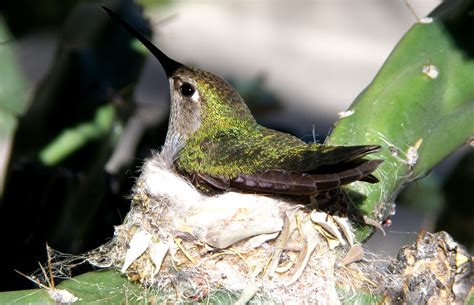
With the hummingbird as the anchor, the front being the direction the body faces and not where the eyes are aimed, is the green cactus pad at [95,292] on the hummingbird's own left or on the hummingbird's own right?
on the hummingbird's own left

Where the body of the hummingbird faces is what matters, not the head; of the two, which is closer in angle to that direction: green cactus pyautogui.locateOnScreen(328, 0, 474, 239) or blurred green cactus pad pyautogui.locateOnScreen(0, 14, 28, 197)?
the blurred green cactus pad

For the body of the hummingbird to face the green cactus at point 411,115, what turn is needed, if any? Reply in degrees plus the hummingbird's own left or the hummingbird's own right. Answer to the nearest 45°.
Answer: approximately 180°

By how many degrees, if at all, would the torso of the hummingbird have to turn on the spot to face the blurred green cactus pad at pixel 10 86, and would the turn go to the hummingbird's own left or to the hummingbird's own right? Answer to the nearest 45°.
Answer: approximately 45° to the hummingbird's own right

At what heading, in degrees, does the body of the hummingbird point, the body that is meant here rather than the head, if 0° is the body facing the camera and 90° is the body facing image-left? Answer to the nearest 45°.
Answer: approximately 90°

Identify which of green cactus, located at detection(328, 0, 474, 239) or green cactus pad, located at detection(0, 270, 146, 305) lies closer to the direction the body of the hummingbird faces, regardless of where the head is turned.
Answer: the green cactus pad
